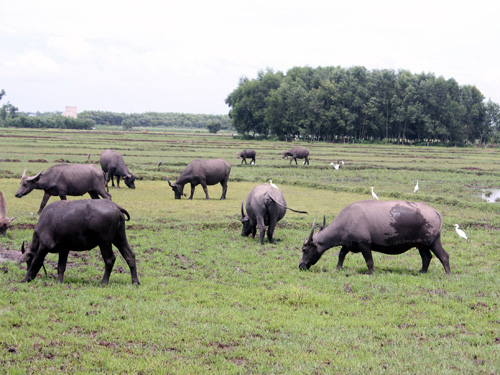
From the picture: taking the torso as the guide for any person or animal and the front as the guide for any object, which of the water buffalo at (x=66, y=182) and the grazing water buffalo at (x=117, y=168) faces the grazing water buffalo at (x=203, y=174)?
the grazing water buffalo at (x=117, y=168)

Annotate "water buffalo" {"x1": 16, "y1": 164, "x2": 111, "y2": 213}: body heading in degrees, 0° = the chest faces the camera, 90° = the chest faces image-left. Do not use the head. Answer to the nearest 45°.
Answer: approximately 90°

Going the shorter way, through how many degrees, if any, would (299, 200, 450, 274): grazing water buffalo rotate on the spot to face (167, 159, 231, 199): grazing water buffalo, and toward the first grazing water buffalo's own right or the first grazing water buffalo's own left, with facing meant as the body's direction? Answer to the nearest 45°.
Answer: approximately 45° to the first grazing water buffalo's own right

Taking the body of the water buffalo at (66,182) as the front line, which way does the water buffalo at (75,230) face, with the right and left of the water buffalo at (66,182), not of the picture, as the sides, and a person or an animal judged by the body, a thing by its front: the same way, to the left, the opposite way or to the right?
the same way

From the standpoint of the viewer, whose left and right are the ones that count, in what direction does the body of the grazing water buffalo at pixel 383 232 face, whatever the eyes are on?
facing to the left of the viewer

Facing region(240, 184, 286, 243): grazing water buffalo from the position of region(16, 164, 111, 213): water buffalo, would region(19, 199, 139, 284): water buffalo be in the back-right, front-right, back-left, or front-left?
front-right

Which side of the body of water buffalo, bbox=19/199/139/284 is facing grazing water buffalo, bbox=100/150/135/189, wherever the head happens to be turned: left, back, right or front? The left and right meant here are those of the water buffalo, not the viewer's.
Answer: right

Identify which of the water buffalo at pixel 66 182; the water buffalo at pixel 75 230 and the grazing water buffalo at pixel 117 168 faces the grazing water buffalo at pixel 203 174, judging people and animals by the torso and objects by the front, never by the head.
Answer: the grazing water buffalo at pixel 117 168

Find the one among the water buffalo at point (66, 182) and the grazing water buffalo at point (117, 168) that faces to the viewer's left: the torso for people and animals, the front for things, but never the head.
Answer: the water buffalo

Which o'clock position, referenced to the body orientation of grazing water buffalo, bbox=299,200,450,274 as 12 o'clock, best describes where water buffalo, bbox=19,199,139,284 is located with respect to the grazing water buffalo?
The water buffalo is roughly at 11 o'clock from the grazing water buffalo.

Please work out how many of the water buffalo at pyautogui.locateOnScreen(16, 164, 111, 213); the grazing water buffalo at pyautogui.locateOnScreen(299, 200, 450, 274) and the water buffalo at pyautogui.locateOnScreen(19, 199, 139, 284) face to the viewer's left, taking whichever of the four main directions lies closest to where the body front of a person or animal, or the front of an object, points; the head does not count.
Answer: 3

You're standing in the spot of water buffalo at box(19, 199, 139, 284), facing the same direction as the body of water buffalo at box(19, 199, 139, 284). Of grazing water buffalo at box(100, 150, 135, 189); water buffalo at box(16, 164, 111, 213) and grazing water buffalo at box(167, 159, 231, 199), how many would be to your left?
0

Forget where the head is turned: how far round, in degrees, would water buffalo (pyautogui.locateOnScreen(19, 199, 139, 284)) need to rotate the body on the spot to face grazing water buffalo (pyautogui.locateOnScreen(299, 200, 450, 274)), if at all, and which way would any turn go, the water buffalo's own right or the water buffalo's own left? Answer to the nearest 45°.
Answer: approximately 180°

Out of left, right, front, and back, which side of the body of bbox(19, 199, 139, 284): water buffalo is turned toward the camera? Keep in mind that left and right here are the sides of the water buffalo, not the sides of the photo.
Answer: left
